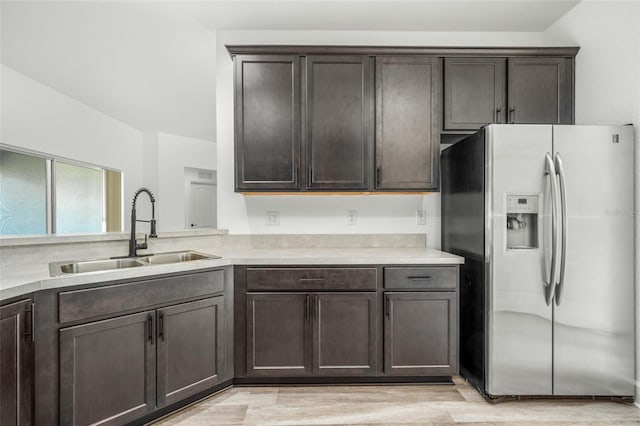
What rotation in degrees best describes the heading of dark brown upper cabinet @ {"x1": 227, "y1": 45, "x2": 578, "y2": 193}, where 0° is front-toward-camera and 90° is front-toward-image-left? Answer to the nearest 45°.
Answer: approximately 0°

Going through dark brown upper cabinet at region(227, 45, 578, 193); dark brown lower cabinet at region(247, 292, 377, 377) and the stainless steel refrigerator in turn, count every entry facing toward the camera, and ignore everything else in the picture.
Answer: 3

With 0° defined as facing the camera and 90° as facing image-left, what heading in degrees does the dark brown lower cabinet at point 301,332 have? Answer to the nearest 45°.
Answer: approximately 0°

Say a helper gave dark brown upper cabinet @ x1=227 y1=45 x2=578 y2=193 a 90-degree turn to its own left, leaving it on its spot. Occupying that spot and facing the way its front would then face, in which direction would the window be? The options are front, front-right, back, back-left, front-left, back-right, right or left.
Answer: back

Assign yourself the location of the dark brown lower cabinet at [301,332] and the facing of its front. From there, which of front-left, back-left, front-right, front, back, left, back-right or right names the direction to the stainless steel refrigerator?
left

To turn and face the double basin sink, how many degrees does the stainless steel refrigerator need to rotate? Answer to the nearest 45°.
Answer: approximately 45° to its right

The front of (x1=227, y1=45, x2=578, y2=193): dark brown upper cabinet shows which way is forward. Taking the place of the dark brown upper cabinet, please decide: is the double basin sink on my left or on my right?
on my right

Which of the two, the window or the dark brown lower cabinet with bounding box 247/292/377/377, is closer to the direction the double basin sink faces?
the dark brown lower cabinet

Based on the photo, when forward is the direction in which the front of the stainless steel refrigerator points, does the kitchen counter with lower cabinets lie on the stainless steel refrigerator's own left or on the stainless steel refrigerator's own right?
on the stainless steel refrigerator's own right

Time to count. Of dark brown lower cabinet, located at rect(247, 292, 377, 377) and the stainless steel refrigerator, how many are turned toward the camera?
2
